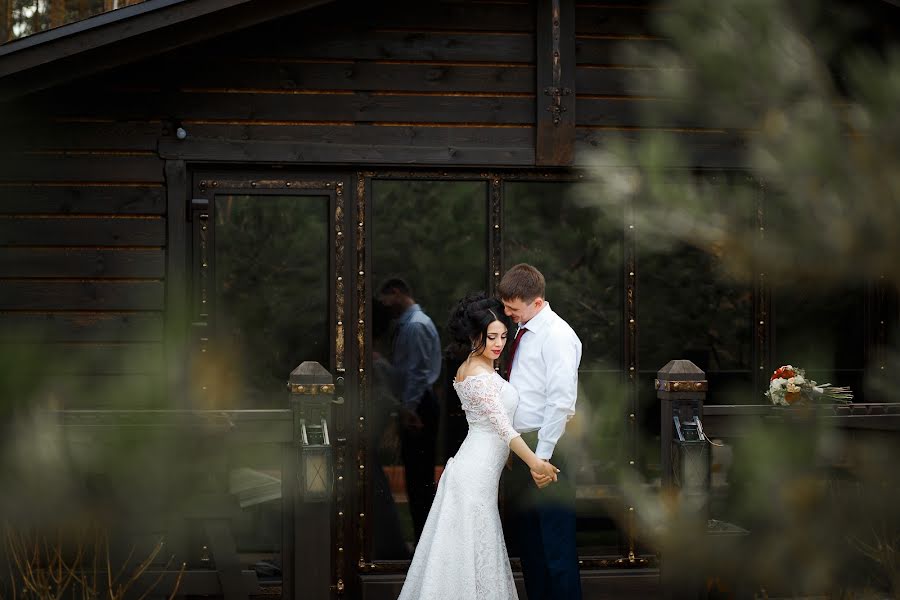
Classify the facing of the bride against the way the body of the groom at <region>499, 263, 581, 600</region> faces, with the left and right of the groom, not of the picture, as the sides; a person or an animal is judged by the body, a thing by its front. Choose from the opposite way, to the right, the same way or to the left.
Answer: the opposite way

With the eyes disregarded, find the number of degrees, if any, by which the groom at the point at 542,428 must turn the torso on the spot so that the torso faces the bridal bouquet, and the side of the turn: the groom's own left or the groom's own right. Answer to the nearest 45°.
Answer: approximately 135° to the groom's own right

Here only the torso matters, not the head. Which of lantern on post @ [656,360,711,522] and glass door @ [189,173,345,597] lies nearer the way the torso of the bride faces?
the lantern on post

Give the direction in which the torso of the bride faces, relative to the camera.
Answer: to the viewer's right

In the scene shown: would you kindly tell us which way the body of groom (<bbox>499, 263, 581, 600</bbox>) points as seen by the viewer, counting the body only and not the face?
to the viewer's left

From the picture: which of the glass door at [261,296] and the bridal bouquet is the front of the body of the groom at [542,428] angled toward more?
the glass door

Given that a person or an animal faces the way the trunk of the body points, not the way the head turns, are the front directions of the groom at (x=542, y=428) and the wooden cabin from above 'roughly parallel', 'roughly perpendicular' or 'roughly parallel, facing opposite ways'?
roughly perpendicular

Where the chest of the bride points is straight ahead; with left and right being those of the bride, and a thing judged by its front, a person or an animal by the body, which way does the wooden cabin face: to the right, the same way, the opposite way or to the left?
to the right

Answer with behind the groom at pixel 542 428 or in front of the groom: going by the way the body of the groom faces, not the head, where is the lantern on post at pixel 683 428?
behind

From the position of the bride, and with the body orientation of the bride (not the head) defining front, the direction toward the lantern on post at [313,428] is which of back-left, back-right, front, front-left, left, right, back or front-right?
back

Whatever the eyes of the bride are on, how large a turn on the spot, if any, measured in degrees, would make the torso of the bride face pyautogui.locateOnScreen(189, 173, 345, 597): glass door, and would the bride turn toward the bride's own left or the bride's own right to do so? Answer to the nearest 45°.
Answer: approximately 135° to the bride's own left

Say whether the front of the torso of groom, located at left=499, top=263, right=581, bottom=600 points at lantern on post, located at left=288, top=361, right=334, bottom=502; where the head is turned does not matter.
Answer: yes

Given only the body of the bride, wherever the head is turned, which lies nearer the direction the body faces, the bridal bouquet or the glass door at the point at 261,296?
the bridal bouquet
